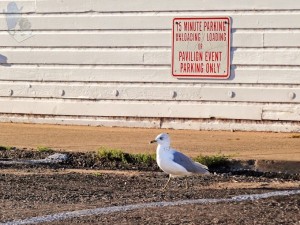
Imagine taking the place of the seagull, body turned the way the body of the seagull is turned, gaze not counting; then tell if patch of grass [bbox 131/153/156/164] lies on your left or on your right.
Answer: on your right

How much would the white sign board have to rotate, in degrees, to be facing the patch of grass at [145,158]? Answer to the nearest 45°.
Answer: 0° — it already faces it

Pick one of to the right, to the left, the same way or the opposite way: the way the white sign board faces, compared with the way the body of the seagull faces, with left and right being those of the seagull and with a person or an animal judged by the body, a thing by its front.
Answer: to the left

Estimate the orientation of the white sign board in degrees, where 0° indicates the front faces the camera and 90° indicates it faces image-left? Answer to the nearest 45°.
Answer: approximately 0°

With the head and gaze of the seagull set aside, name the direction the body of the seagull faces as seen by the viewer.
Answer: to the viewer's left

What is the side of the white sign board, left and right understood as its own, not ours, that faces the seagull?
front

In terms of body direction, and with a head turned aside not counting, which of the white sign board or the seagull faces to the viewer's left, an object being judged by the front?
the seagull

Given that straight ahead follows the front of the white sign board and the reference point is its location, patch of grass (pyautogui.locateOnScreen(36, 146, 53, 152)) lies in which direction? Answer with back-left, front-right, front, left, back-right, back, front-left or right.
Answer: front-right

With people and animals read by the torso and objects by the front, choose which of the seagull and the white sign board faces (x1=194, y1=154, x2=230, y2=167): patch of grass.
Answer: the white sign board

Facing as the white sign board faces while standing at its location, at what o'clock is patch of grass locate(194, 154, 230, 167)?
The patch of grass is roughly at 12 o'clock from the white sign board.

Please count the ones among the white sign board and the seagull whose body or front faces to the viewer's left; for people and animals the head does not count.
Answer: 1
